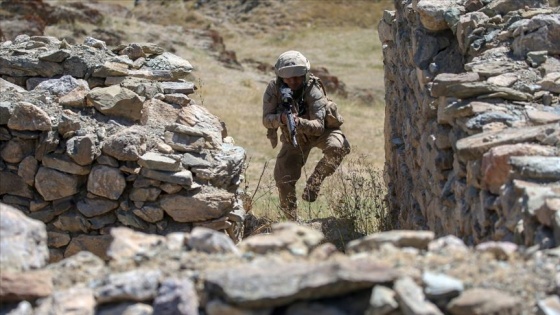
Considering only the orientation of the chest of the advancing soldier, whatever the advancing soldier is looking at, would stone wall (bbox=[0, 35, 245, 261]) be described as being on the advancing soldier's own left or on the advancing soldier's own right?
on the advancing soldier's own right

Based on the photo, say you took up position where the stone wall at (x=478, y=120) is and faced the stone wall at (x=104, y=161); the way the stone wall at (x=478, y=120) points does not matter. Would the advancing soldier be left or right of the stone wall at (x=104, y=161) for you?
right

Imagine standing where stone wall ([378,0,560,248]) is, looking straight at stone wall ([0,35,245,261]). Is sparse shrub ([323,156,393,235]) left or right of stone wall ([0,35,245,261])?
right

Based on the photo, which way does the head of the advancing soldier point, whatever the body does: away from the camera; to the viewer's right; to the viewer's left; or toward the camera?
toward the camera

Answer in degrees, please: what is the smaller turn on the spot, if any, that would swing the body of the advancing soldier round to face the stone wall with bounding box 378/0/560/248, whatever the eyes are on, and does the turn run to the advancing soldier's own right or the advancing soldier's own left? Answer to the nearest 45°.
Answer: approximately 45° to the advancing soldier's own left

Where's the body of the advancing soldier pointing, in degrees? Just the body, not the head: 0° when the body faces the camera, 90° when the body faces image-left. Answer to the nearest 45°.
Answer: approximately 0°
